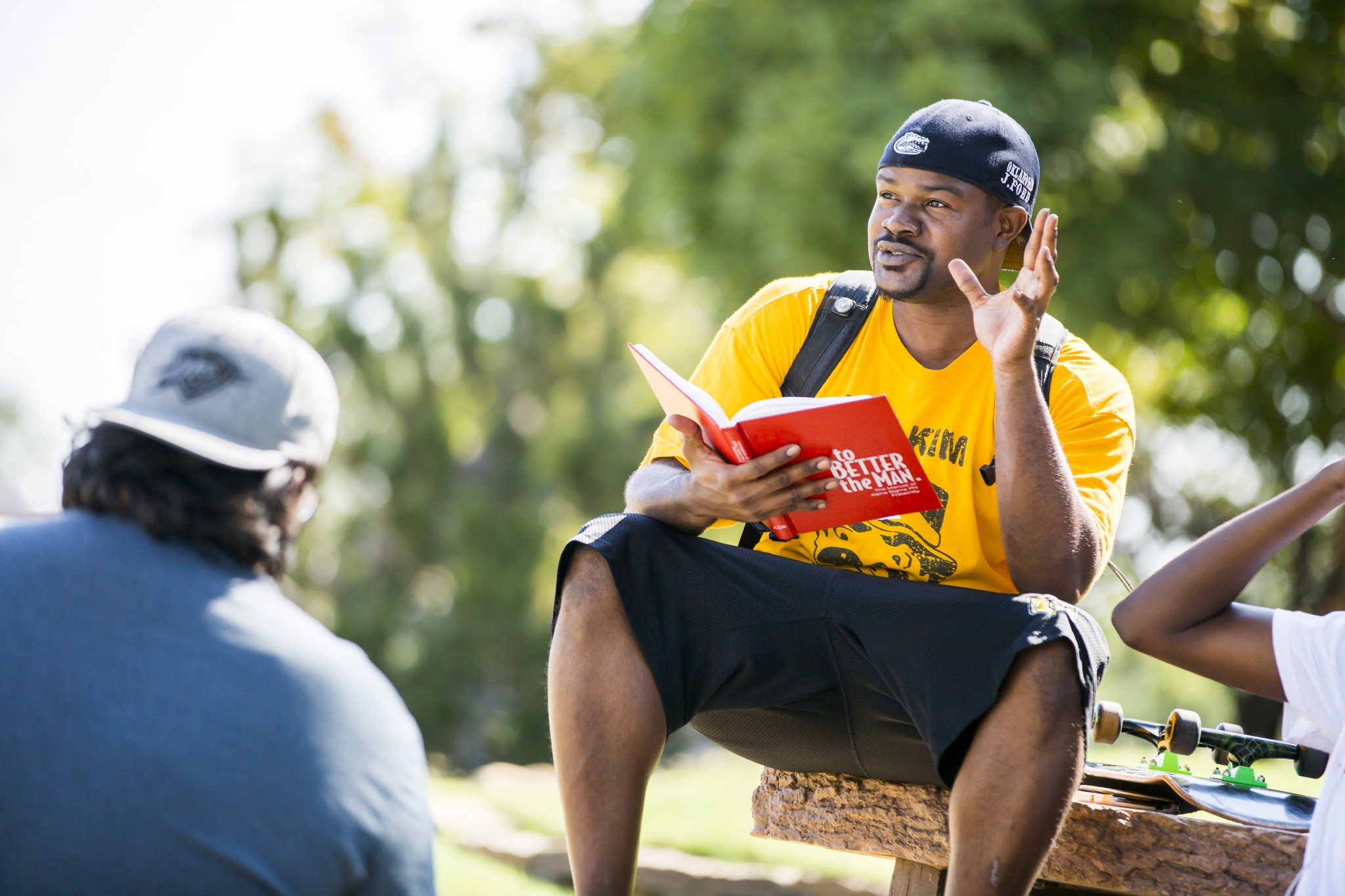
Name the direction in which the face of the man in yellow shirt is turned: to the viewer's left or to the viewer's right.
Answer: to the viewer's left

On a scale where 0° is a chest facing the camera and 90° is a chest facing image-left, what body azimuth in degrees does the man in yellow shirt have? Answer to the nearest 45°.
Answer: approximately 0°

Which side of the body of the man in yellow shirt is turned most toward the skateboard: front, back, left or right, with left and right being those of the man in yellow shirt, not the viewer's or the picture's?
left

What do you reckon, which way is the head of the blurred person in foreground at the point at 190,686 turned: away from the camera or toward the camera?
away from the camera

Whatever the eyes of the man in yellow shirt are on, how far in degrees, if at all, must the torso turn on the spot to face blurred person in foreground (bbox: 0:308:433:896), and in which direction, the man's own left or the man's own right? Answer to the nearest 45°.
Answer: approximately 45° to the man's own right

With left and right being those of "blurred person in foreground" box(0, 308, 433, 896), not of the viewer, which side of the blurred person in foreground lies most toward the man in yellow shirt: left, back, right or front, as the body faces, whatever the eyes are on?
front

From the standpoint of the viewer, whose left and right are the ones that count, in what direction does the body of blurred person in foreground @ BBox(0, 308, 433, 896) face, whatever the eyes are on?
facing away from the viewer and to the right of the viewer

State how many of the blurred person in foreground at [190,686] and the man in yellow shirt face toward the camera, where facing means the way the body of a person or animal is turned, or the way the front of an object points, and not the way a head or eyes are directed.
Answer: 1

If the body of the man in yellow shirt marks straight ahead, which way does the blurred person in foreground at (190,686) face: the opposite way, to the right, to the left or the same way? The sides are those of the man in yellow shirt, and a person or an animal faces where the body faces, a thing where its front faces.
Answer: the opposite way
